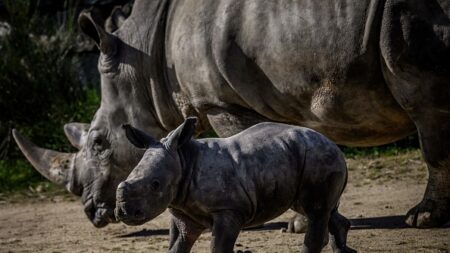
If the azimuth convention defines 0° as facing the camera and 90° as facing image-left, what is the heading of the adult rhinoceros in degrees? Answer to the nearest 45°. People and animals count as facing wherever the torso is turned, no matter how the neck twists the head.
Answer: approximately 90°

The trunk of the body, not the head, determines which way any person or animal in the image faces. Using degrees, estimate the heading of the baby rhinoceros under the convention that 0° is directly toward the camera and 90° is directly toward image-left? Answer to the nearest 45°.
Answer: approximately 90°

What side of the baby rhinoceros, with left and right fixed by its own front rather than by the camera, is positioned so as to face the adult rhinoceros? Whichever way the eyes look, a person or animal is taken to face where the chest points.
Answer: right

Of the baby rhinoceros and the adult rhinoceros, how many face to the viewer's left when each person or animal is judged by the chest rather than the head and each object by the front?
2

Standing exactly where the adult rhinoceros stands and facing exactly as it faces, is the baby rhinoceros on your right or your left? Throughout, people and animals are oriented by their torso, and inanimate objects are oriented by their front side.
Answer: on your left
